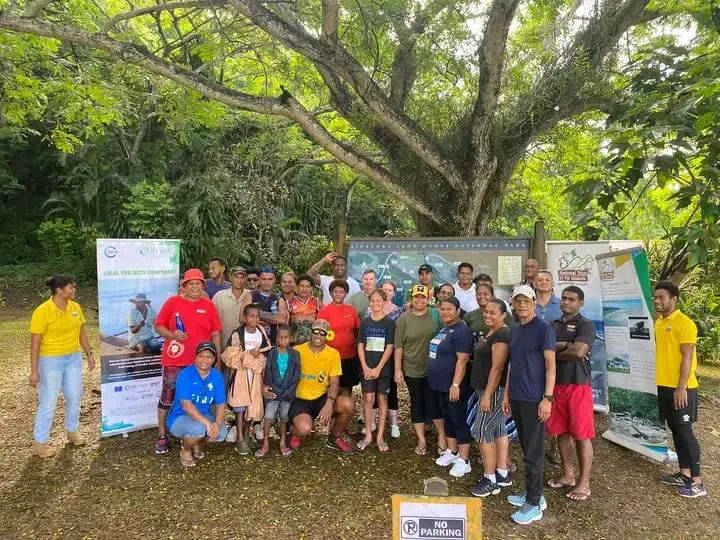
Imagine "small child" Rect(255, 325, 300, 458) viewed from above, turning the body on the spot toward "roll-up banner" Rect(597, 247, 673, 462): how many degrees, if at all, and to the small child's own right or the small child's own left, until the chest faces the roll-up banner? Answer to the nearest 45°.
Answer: approximately 90° to the small child's own left

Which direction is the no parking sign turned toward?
toward the camera

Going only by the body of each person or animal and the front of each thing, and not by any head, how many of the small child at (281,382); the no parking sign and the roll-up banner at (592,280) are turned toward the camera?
3

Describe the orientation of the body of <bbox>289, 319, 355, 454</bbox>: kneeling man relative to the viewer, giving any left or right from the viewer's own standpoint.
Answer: facing the viewer

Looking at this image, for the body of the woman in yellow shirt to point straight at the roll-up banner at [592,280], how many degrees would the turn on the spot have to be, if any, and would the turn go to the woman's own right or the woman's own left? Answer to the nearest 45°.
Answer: approximately 45° to the woman's own left

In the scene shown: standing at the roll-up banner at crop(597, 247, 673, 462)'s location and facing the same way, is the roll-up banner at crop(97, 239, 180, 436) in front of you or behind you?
in front

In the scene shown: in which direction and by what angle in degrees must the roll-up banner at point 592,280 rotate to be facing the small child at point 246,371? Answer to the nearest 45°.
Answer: approximately 45° to its right

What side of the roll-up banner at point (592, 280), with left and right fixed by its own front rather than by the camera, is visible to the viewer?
front

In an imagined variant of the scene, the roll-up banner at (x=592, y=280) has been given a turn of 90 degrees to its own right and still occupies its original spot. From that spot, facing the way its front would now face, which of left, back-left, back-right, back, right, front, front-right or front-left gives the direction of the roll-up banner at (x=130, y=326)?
front-left

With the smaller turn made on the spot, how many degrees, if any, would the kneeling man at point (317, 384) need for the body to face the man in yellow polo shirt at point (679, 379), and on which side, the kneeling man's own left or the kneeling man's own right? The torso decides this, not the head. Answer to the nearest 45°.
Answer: approximately 90° to the kneeling man's own left
